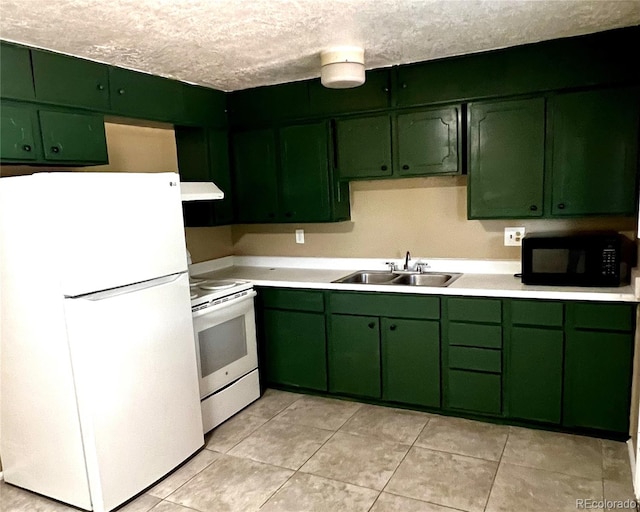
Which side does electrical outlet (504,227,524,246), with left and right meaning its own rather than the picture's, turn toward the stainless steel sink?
right

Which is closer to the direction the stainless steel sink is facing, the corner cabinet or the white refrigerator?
the white refrigerator

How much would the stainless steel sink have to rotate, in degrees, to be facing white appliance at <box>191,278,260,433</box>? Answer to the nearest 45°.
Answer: approximately 45° to its right

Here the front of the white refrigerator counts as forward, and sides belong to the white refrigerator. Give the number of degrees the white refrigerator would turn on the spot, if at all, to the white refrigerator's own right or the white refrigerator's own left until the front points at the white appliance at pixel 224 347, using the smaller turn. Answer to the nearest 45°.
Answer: approximately 90° to the white refrigerator's own left

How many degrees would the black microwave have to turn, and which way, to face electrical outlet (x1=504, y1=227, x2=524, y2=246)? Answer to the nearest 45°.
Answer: approximately 135° to its right

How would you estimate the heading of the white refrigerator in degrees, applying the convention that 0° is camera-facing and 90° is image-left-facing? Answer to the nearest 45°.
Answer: approximately 315°

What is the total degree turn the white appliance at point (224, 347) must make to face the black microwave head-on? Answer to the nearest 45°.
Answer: approximately 45° to its left

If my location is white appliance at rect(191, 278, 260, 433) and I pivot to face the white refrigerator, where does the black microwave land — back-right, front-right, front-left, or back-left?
back-left

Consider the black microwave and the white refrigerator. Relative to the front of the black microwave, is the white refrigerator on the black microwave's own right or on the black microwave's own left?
on the black microwave's own right

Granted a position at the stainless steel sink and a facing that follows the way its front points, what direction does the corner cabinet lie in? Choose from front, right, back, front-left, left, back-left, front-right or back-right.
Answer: right

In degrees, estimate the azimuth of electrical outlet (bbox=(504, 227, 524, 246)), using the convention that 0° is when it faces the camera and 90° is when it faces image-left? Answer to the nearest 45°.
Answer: approximately 0°

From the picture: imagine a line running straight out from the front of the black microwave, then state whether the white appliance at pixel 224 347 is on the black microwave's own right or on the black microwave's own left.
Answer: on the black microwave's own right
